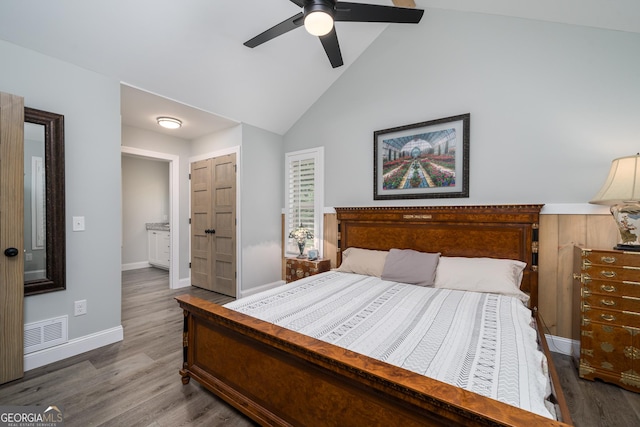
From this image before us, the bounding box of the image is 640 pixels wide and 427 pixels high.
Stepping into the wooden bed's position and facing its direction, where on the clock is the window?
The window is roughly at 4 o'clock from the wooden bed.

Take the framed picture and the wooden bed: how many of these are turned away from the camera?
0

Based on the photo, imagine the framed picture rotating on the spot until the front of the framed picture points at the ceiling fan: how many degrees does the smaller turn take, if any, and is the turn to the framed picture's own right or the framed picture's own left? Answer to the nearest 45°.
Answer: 0° — it already faces it

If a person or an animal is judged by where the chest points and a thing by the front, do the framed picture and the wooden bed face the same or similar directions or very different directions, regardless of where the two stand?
same or similar directions

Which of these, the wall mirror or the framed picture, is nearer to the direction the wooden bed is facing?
the wall mirror

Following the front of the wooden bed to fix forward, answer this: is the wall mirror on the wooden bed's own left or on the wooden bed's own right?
on the wooden bed's own right

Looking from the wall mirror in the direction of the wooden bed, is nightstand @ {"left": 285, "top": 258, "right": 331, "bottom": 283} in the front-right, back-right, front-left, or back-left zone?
front-left

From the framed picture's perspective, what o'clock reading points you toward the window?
The window is roughly at 2 o'clock from the framed picture.

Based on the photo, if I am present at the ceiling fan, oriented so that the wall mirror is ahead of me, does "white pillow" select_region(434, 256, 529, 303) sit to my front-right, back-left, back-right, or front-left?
back-right

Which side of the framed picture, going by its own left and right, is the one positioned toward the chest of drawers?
left

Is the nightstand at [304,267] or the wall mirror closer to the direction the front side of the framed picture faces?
the wall mirror

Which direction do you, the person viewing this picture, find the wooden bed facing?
facing the viewer and to the left of the viewer

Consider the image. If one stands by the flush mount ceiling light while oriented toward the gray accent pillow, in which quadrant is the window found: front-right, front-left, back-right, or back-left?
front-left
